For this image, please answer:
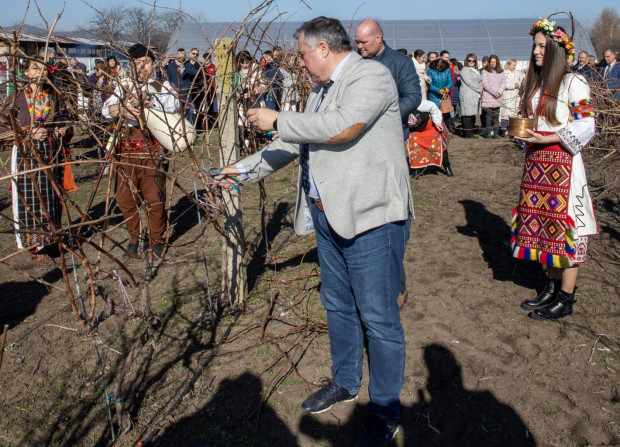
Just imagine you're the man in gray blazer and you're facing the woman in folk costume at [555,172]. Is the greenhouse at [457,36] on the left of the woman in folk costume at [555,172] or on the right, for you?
left

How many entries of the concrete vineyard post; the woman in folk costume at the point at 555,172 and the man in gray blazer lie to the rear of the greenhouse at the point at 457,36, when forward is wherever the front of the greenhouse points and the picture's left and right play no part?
0

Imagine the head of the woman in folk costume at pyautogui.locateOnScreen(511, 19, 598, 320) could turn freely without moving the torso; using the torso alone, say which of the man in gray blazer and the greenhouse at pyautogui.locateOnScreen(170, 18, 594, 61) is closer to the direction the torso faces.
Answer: the man in gray blazer

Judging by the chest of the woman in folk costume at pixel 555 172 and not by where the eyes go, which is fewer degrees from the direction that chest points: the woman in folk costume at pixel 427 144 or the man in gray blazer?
the man in gray blazer

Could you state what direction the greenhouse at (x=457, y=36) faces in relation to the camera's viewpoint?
facing the viewer

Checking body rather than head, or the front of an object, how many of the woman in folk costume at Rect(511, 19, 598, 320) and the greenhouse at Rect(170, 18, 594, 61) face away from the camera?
0

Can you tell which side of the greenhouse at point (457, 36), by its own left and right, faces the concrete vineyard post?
front

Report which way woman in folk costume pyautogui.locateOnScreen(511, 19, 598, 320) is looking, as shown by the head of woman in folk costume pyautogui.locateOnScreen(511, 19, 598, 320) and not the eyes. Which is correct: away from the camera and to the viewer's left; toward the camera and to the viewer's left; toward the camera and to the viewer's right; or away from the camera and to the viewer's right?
toward the camera and to the viewer's left

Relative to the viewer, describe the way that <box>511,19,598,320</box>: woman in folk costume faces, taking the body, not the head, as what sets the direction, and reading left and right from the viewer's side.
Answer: facing the viewer and to the left of the viewer

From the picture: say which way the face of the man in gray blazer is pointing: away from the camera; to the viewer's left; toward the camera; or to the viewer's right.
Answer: to the viewer's left

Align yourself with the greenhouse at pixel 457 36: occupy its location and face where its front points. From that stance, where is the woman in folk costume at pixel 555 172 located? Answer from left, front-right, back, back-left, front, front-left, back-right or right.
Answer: front

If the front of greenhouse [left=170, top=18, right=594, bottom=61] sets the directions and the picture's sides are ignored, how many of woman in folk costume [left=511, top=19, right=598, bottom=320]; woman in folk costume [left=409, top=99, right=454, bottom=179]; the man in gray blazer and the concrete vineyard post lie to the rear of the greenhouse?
0
